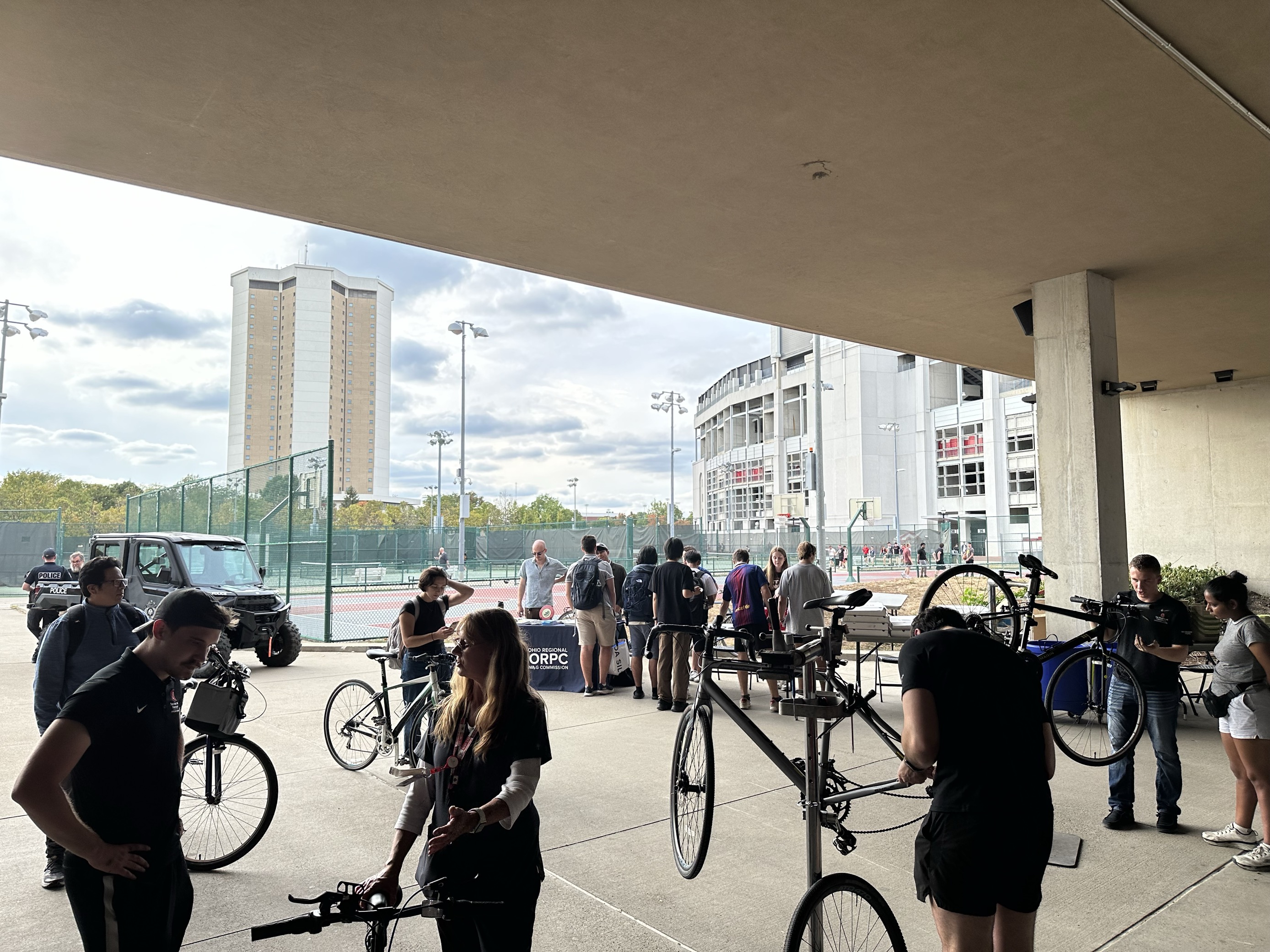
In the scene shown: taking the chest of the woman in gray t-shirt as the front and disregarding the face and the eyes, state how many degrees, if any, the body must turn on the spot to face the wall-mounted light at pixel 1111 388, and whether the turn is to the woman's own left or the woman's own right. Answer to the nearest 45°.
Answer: approximately 90° to the woman's own right

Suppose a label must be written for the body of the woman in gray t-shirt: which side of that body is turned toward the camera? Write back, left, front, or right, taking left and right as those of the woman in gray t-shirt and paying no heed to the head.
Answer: left

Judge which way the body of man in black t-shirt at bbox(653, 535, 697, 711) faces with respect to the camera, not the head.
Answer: away from the camera

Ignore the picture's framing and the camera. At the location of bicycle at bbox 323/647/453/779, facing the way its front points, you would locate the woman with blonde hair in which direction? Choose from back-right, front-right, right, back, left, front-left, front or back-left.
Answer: front-right

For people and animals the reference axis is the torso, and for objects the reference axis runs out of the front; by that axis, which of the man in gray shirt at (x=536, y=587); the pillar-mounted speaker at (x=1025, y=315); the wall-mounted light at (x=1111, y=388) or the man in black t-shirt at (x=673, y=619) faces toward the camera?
the man in gray shirt

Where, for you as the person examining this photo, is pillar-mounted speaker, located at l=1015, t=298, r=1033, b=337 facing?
facing to the left of the viewer

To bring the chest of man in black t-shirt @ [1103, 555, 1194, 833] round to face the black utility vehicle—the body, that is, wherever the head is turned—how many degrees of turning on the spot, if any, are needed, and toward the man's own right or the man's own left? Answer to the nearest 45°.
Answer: approximately 45° to the man's own right

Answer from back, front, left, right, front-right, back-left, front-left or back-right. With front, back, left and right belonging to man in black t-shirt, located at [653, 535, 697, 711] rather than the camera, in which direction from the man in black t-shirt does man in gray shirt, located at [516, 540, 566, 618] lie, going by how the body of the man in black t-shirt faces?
front-left

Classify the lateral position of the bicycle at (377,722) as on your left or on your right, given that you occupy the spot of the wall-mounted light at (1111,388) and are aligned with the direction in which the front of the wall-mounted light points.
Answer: on your right
